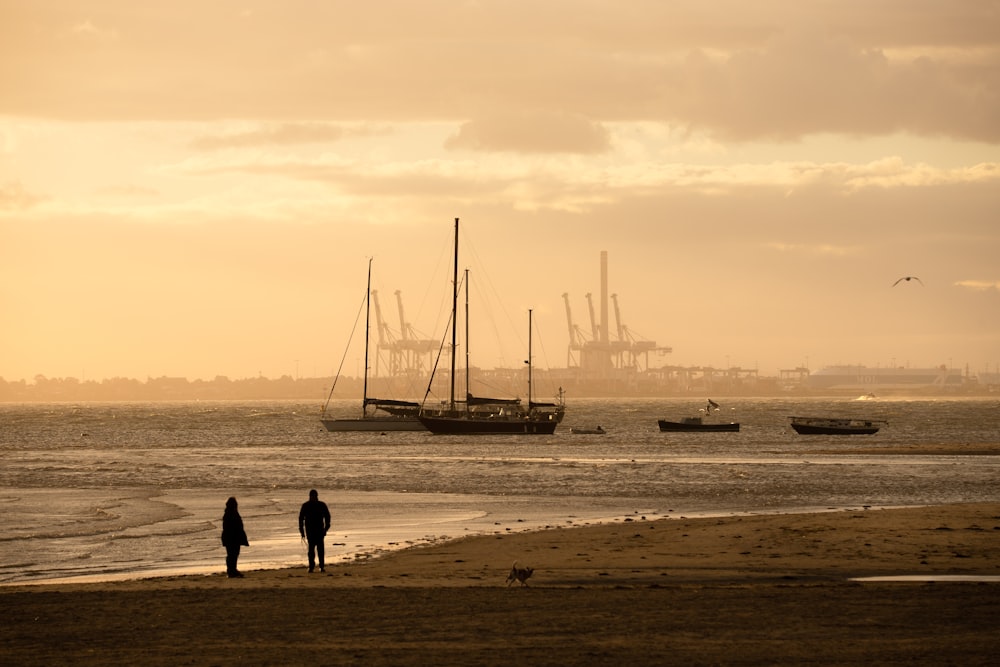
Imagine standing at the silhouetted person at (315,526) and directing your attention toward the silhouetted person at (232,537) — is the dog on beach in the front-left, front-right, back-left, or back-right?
back-left

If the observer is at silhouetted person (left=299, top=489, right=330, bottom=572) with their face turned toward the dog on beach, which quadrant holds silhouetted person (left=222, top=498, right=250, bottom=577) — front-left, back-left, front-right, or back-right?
back-right

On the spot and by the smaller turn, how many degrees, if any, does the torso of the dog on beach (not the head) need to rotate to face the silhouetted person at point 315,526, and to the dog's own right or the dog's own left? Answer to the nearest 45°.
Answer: approximately 135° to the dog's own left

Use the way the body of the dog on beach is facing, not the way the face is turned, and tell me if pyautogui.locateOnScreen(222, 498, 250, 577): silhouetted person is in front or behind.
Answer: behind

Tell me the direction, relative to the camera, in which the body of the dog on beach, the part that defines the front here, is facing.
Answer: to the viewer's right

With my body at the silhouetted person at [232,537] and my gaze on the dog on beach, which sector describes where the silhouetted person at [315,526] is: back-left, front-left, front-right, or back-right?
front-left
